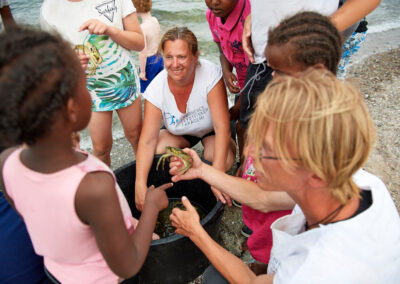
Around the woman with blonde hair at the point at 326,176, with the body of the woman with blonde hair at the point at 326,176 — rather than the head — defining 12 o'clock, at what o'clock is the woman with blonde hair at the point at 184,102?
the woman with blonde hair at the point at 184,102 is roughly at 2 o'clock from the woman with blonde hair at the point at 326,176.

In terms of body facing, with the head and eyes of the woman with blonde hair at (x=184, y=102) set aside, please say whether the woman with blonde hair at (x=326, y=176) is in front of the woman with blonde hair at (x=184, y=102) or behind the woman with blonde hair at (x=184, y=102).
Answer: in front

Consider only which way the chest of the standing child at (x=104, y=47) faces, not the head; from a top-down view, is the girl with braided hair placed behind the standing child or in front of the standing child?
in front

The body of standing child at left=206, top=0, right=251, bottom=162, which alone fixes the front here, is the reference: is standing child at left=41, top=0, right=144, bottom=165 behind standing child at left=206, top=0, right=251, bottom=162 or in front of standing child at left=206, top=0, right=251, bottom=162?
in front

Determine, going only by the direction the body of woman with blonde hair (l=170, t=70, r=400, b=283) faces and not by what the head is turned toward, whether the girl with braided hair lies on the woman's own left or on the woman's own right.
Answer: on the woman's own right

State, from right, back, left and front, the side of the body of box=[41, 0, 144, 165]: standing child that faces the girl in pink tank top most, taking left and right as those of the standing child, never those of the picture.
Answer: front

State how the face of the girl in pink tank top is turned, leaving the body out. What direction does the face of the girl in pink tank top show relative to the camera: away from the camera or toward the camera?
away from the camera

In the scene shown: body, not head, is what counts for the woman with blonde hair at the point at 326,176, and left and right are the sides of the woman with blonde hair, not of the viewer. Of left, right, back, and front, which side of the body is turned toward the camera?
left

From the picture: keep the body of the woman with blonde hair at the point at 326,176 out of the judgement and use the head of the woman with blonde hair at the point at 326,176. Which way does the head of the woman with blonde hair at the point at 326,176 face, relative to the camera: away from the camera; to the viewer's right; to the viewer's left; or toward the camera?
to the viewer's left

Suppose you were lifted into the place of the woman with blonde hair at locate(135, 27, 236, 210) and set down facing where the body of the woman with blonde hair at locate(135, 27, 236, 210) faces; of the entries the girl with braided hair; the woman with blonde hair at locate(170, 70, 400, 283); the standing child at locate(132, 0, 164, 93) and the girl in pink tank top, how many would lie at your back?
1

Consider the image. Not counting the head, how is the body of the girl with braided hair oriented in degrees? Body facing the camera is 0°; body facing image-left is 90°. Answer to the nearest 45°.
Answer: approximately 90°
